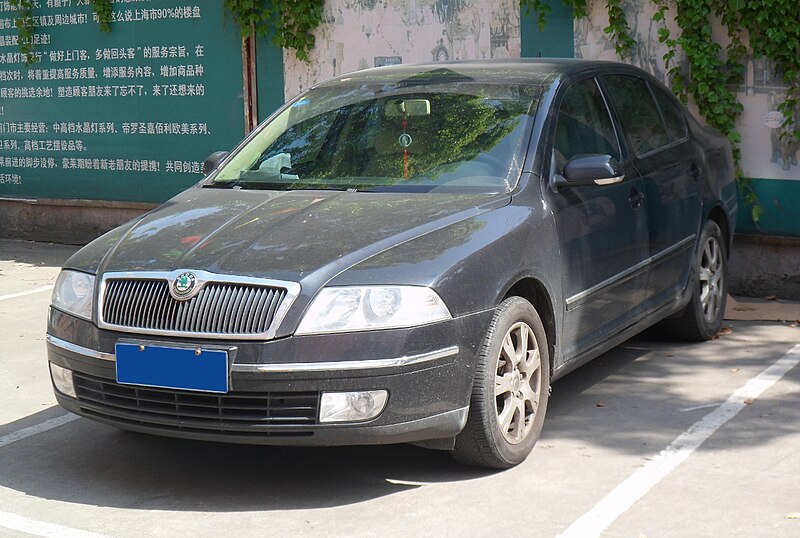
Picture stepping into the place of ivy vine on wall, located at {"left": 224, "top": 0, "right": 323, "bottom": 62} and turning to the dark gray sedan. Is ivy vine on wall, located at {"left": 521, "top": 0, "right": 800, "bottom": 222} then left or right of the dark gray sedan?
left

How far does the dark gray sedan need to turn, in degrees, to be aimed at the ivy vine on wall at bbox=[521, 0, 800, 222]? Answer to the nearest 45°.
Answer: approximately 180°

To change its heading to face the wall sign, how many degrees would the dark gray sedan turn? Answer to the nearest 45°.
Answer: approximately 135° to its right

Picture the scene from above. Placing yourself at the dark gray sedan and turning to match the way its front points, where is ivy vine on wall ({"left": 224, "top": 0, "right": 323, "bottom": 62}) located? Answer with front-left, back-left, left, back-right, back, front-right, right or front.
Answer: back-right

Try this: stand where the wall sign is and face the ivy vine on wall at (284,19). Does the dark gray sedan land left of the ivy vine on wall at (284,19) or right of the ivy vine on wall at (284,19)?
right

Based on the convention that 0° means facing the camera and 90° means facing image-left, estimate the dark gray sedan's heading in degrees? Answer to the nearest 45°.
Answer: approximately 45°
